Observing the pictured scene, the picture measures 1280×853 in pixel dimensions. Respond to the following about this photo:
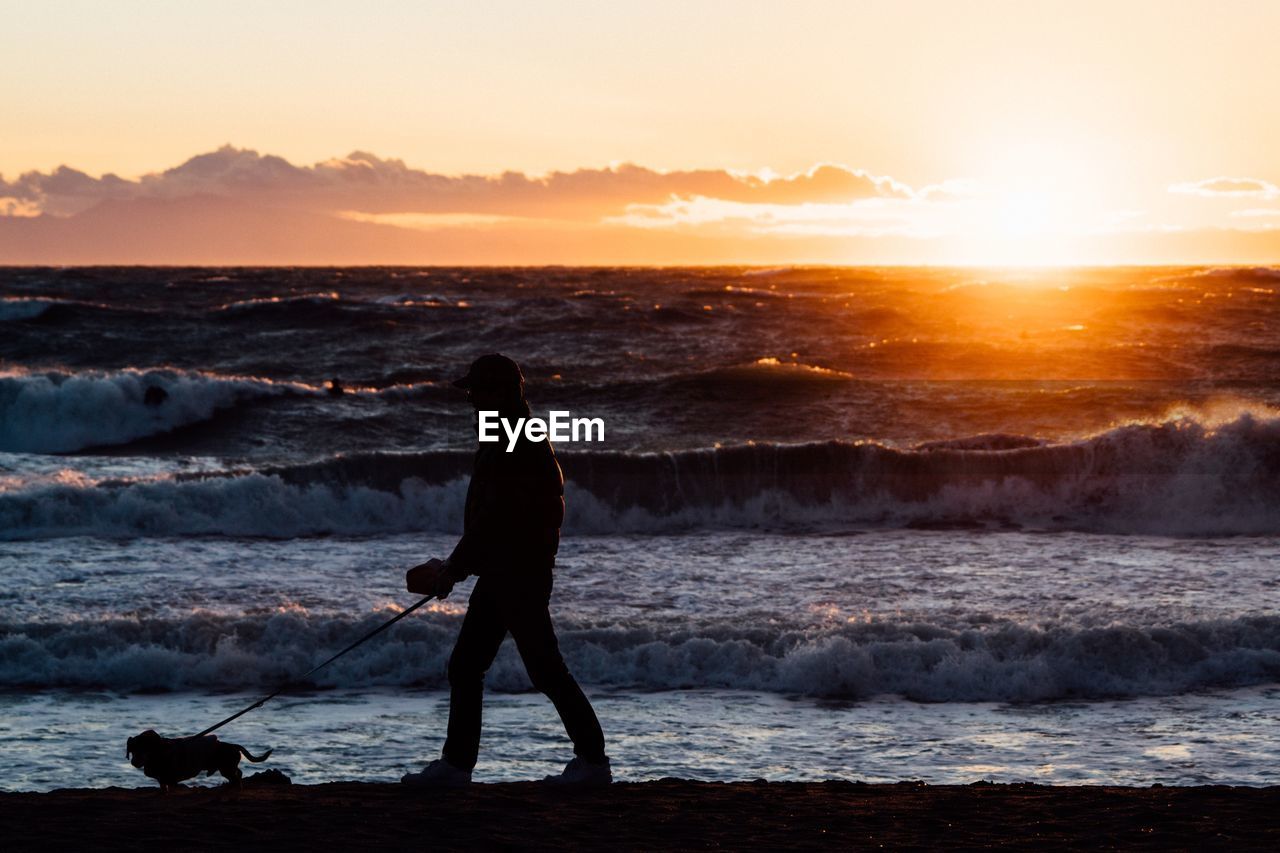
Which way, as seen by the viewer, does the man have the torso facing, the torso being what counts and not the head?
to the viewer's left

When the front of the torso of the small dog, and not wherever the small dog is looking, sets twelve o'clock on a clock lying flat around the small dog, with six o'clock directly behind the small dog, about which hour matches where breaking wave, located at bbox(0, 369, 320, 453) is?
The breaking wave is roughly at 3 o'clock from the small dog.

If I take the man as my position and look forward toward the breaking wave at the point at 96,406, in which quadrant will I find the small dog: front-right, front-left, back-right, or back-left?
front-left

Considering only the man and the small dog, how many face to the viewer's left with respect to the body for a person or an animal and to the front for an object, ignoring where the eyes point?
2

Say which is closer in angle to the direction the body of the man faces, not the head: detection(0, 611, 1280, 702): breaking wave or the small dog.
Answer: the small dog

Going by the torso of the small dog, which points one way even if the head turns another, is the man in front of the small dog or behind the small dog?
behind

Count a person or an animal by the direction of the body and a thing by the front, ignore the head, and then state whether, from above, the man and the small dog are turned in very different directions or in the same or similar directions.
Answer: same or similar directions

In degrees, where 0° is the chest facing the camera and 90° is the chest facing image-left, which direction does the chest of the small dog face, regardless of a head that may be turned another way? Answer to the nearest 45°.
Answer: approximately 90°

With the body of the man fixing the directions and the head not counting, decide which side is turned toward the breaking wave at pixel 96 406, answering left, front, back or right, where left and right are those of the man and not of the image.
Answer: right

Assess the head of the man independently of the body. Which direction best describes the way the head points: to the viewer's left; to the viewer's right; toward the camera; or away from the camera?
to the viewer's left

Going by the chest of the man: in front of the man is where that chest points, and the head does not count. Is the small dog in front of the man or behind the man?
in front
